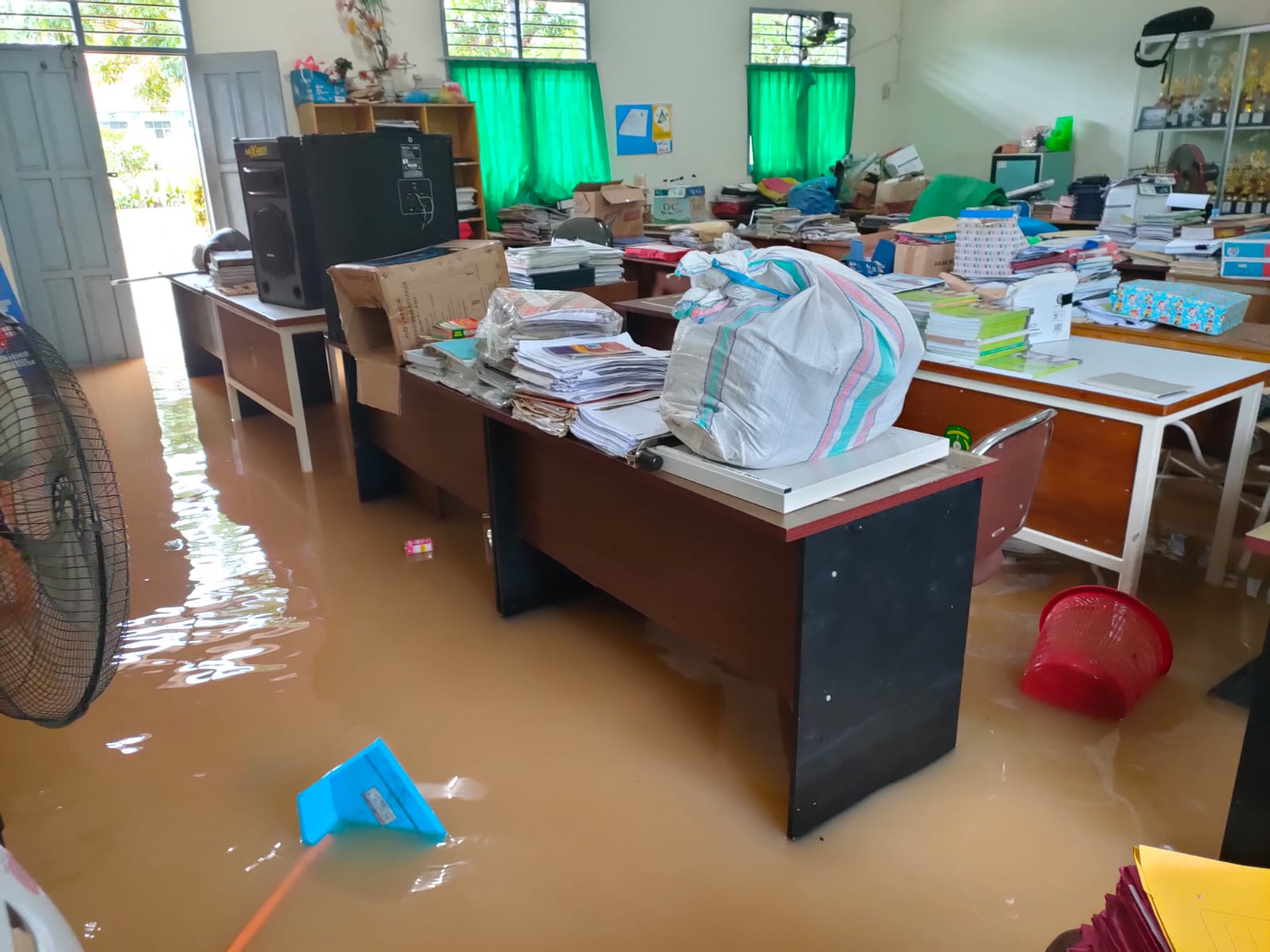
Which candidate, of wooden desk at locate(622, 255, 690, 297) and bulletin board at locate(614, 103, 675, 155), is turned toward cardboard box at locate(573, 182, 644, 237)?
the bulletin board

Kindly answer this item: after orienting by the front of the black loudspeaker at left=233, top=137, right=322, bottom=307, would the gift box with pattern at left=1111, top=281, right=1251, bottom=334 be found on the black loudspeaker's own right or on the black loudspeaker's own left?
on the black loudspeaker's own left

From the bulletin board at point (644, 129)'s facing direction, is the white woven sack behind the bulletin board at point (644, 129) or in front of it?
in front

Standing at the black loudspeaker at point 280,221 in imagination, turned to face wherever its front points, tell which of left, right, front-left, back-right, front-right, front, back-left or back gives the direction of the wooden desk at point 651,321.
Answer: left

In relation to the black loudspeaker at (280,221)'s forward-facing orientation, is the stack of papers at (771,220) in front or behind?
behind

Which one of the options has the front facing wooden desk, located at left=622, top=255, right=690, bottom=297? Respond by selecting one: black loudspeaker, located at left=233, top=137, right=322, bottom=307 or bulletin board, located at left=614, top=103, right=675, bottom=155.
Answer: the bulletin board

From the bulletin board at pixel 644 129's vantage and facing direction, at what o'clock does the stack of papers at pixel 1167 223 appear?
The stack of papers is roughly at 11 o'clock from the bulletin board.
